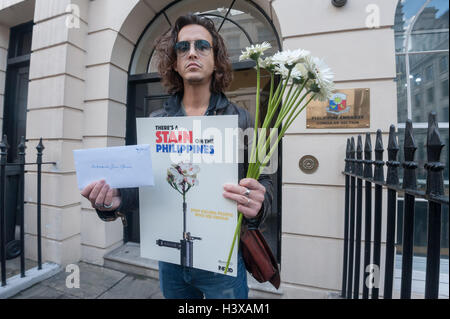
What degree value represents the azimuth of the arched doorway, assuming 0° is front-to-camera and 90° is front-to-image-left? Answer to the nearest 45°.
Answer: approximately 0°

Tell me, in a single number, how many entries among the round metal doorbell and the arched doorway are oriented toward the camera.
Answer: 2

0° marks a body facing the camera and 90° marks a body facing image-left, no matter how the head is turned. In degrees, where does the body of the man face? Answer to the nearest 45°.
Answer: approximately 0°

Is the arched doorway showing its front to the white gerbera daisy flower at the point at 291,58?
yes

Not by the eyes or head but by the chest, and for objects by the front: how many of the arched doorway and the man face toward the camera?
2
